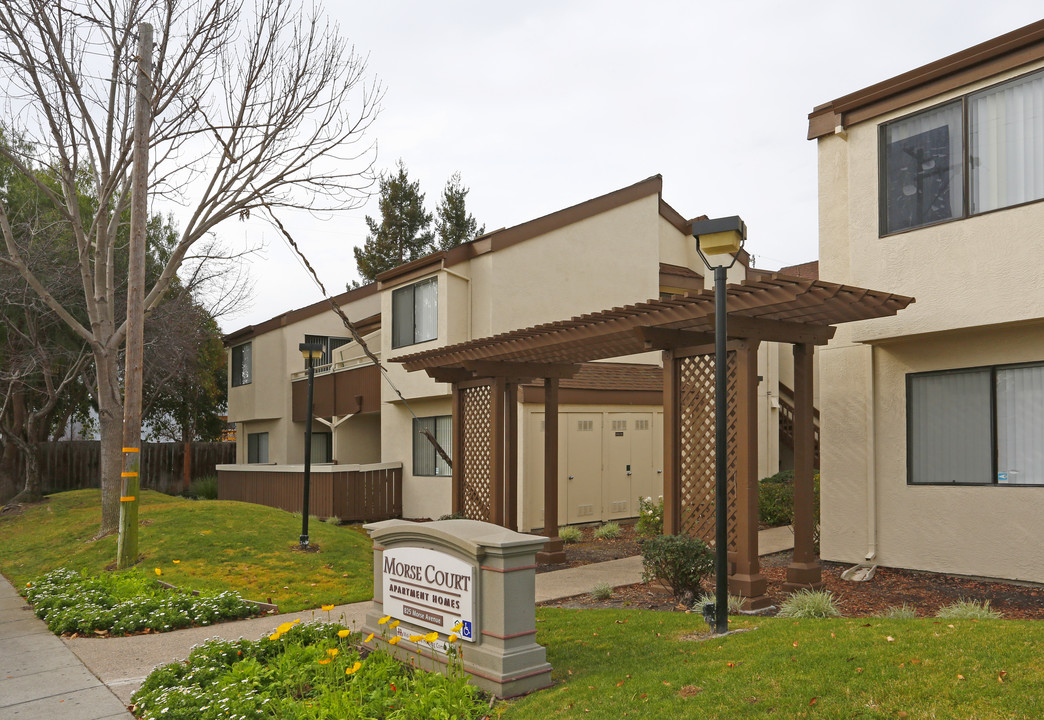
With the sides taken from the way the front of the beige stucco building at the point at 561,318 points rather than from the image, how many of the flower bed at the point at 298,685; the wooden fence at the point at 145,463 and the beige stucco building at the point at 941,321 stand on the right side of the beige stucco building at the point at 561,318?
1

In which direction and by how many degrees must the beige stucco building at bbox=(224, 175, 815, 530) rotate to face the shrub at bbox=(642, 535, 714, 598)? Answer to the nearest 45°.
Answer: approximately 45° to its left

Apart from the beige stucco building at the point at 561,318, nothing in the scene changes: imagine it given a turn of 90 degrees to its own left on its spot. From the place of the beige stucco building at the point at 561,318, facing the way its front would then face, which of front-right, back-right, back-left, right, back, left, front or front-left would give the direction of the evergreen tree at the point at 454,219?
back-left

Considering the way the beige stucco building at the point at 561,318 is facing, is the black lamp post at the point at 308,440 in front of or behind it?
in front

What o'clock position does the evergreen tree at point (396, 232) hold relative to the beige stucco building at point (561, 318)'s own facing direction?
The evergreen tree is roughly at 4 o'clock from the beige stucco building.

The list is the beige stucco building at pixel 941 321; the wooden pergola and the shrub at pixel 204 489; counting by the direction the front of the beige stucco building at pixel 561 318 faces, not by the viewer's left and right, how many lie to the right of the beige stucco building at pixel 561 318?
1

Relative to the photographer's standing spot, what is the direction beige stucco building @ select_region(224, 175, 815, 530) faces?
facing the viewer and to the left of the viewer

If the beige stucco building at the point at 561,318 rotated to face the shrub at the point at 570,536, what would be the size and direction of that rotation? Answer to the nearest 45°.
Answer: approximately 45° to its left

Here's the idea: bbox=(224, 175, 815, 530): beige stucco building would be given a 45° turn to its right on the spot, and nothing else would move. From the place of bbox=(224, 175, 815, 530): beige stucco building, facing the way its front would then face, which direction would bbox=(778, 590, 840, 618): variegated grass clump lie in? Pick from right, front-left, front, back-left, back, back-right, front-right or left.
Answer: left

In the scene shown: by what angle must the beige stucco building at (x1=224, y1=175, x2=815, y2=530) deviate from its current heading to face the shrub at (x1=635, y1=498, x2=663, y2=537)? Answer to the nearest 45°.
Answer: approximately 45° to its left

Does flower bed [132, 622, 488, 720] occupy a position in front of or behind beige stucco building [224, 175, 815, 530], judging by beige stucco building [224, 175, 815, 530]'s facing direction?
in front

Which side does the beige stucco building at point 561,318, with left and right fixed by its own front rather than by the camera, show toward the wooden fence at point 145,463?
right
